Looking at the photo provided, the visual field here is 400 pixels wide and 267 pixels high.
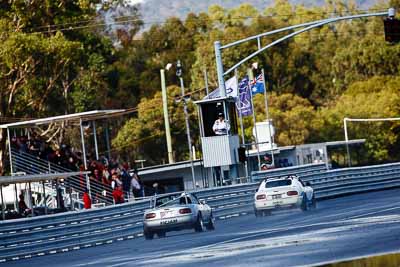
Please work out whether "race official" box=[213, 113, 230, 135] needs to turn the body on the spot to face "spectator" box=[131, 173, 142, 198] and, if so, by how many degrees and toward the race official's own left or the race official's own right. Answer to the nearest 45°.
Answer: approximately 90° to the race official's own right

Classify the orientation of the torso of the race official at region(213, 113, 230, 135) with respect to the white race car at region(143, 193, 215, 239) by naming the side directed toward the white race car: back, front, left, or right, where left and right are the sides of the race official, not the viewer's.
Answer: front

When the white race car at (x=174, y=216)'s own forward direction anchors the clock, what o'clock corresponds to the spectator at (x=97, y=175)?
The spectator is roughly at 10 o'clock from the white race car.

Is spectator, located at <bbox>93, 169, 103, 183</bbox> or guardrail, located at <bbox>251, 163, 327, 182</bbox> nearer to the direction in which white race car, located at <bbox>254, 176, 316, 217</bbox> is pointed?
the guardrail

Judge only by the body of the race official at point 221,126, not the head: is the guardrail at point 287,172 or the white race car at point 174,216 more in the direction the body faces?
the white race car

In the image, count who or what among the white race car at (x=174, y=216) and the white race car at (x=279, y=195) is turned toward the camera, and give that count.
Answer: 0

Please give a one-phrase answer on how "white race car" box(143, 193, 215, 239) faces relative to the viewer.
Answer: facing away from the viewer and to the right of the viewer

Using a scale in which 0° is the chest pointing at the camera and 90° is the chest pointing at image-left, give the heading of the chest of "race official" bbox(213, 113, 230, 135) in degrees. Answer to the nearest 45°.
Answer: approximately 0°

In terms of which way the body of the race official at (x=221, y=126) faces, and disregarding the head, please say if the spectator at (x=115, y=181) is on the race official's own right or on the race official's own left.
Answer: on the race official's own right

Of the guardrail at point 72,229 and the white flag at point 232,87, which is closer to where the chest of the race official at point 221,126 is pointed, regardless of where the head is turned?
the guardrail

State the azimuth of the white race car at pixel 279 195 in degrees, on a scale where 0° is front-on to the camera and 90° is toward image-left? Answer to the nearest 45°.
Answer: approximately 225°
